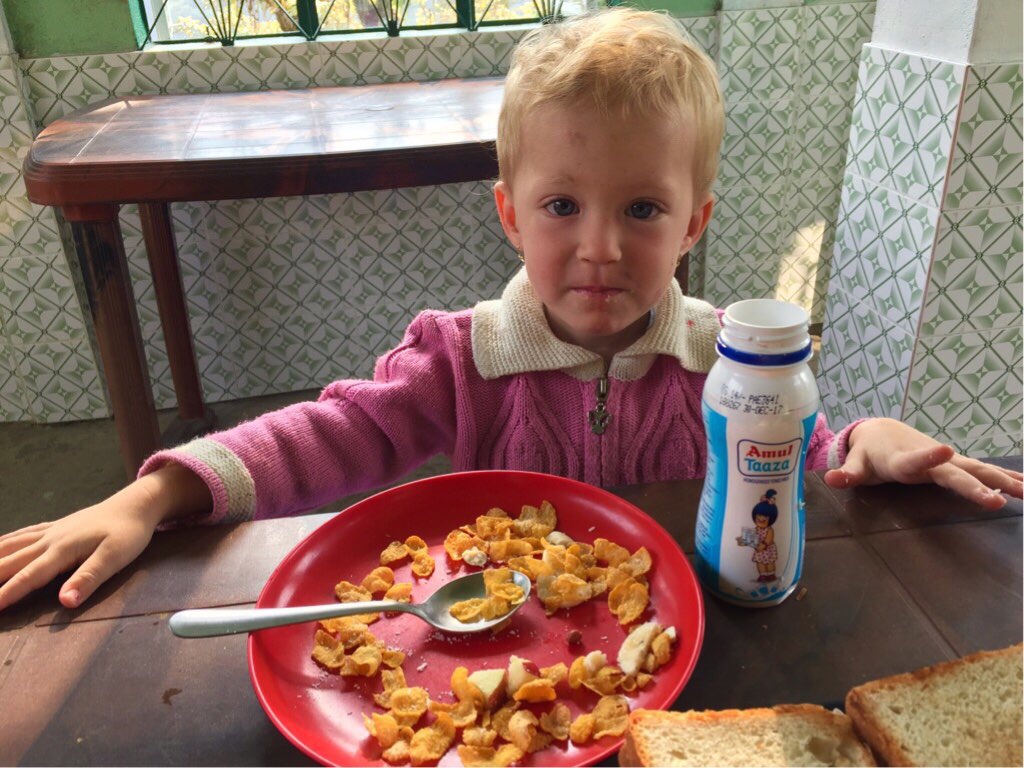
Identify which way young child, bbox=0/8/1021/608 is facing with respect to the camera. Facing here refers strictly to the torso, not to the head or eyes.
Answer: toward the camera

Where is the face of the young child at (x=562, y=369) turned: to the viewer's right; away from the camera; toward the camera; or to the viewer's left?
toward the camera

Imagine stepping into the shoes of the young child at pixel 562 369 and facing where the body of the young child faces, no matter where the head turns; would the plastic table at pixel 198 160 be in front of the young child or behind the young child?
behind
